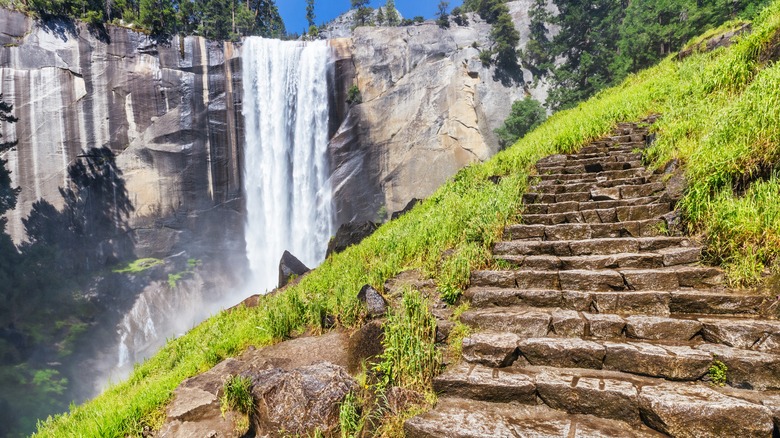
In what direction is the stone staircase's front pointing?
toward the camera

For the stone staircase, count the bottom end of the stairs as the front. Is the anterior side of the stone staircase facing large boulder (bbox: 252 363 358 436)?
no

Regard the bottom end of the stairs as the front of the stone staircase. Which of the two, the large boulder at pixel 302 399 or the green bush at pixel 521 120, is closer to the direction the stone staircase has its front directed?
the large boulder

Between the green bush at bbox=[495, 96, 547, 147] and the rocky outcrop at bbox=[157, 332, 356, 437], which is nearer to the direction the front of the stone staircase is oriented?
the rocky outcrop

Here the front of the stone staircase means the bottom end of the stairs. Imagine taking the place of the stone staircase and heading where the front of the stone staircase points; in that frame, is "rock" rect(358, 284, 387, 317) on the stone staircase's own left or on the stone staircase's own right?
on the stone staircase's own right

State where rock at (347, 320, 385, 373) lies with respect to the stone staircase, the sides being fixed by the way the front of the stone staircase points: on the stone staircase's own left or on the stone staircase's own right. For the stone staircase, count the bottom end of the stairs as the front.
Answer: on the stone staircase's own right

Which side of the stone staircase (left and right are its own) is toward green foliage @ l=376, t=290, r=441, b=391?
right

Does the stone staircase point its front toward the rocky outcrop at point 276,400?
no

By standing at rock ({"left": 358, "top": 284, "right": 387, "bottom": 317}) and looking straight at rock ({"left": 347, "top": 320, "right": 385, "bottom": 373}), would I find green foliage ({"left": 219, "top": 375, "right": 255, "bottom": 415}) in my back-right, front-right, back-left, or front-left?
front-right

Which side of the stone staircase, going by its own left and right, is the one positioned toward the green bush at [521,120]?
back

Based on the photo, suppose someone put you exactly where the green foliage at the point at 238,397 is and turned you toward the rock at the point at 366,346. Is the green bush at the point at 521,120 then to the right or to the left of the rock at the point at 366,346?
left

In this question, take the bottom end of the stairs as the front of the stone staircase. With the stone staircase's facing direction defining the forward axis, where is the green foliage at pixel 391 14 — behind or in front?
behind
